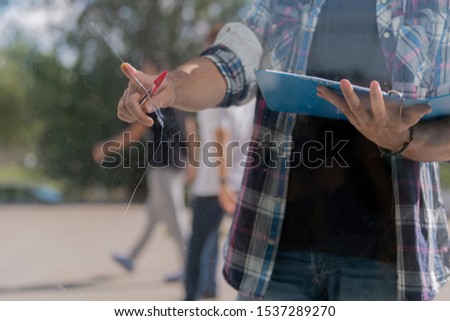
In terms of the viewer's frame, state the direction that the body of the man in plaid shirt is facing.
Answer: toward the camera
